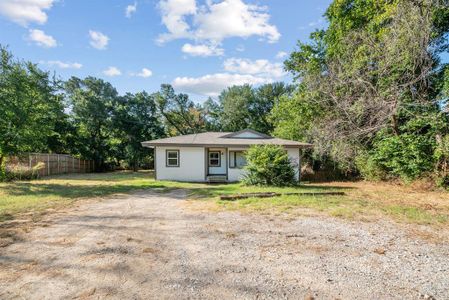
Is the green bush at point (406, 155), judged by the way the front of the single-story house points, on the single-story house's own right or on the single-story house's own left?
on the single-story house's own left

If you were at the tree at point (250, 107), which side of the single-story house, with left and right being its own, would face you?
back

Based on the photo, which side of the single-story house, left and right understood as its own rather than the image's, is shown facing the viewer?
front

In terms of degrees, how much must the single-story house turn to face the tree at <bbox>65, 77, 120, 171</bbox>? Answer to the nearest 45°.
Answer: approximately 135° to its right

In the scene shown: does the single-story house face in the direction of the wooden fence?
no

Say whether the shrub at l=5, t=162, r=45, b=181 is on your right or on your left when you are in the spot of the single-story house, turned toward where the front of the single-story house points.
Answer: on your right
